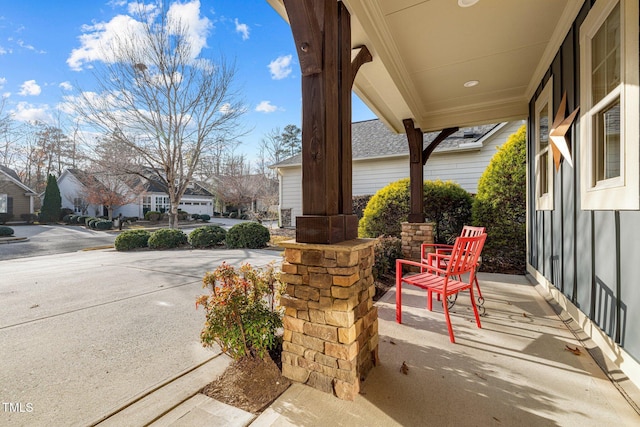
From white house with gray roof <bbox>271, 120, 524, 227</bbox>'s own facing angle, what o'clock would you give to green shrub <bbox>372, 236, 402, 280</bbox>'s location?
The green shrub is roughly at 9 o'clock from the white house with gray roof.

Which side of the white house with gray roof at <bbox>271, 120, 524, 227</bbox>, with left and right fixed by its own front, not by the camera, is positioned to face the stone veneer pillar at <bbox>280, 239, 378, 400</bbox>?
left

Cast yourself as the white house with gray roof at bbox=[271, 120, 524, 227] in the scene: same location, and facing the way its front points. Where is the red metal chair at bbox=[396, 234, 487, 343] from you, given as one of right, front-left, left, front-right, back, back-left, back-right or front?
left

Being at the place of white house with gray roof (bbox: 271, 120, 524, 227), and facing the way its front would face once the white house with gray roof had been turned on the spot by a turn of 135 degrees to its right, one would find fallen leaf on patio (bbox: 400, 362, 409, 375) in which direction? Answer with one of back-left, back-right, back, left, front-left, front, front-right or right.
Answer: back-right

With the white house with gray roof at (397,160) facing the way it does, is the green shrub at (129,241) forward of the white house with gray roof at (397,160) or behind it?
forward

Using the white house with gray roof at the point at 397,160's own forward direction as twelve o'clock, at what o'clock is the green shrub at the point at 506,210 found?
The green shrub is roughly at 8 o'clock from the white house with gray roof.

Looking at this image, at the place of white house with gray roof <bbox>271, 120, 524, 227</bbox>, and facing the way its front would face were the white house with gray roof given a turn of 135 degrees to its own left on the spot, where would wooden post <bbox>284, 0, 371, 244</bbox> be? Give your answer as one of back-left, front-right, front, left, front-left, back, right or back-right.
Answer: front-right

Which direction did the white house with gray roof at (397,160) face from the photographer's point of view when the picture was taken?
facing to the left of the viewer

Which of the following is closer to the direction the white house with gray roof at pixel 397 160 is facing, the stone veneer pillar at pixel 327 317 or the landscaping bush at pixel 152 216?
the landscaping bush

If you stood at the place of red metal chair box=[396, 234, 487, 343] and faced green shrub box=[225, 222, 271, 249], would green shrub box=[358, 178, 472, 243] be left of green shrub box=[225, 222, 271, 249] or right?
right

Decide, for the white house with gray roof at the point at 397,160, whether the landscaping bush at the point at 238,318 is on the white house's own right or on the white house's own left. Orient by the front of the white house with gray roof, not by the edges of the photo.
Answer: on the white house's own left
